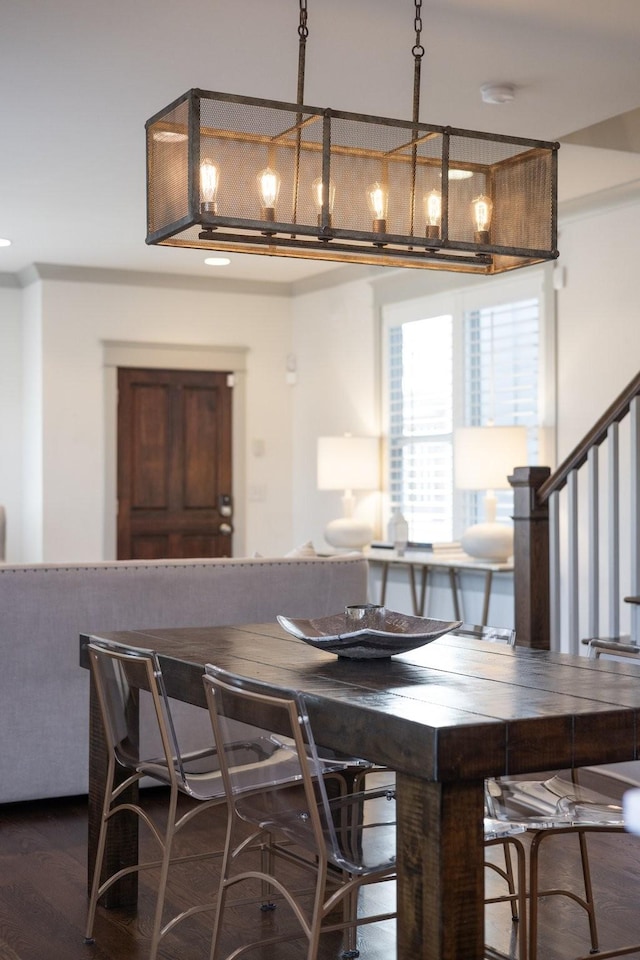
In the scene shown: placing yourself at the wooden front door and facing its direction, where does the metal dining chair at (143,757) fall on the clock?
The metal dining chair is roughly at 12 o'clock from the wooden front door.

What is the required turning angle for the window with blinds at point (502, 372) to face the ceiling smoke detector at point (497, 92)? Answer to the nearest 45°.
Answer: approximately 45° to its left

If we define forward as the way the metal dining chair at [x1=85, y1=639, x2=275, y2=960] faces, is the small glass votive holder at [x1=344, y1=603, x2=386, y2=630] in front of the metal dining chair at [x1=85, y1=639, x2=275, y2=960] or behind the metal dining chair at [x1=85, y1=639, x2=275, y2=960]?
in front

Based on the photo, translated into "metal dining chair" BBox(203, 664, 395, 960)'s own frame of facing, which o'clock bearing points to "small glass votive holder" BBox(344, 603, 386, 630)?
The small glass votive holder is roughly at 11 o'clock from the metal dining chair.

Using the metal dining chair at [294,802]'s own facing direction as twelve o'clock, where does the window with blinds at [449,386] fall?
The window with blinds is roughly at 11 o'clock from the metal dining chair.

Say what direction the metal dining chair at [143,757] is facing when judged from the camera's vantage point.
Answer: facing away from the viewer and to the right of the viewer

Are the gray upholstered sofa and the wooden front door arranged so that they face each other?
yes

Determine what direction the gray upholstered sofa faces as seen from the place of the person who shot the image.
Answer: facing away from the viewer

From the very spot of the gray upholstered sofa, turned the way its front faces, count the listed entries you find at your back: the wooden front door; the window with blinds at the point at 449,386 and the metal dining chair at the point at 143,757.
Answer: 1

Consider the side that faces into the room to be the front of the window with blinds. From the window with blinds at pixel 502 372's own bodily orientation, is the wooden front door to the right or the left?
on its right

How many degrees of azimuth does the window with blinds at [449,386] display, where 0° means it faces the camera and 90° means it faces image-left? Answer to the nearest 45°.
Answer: approximately 45°

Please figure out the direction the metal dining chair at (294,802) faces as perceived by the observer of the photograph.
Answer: facing away from the viewer and to the right of the viewer
